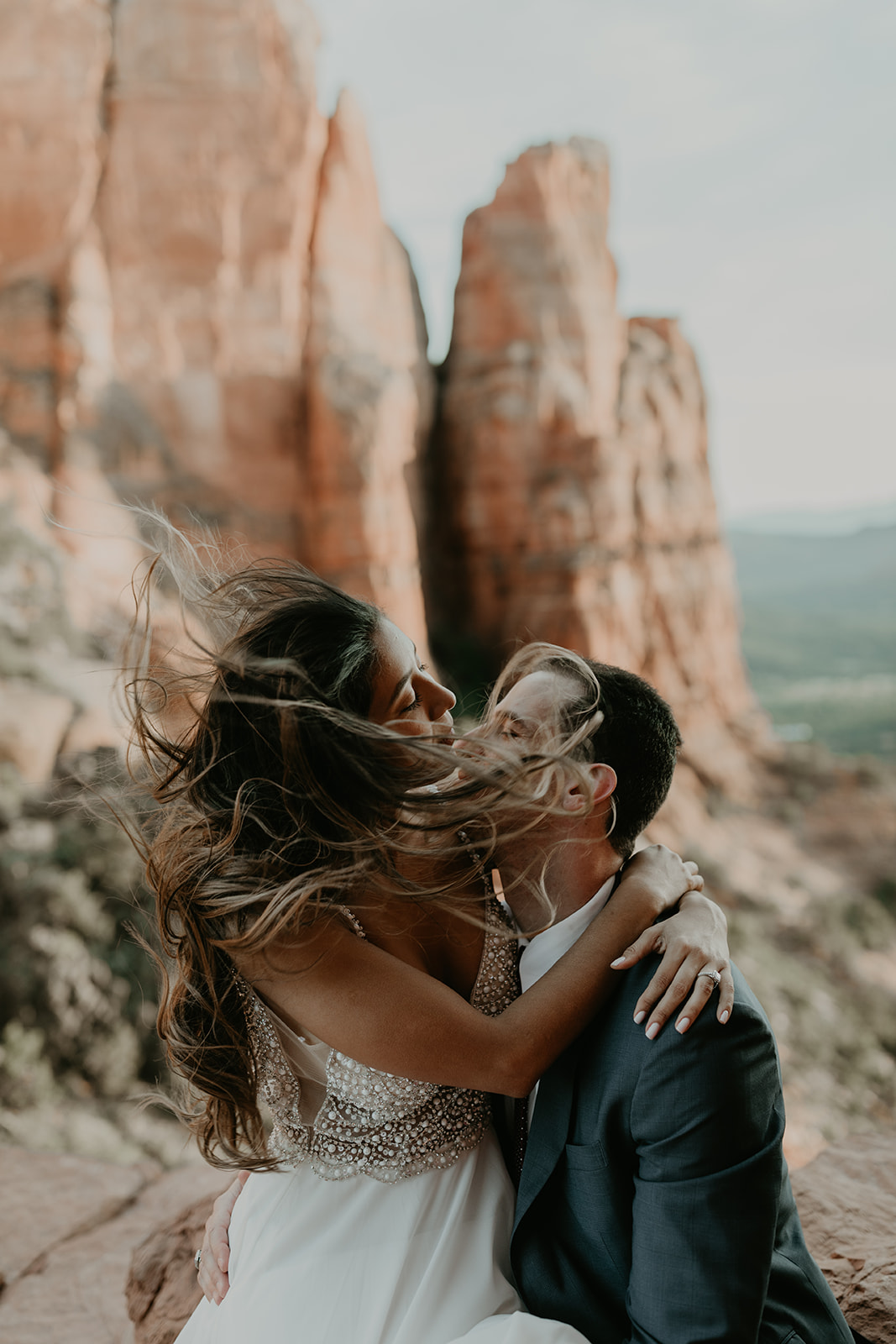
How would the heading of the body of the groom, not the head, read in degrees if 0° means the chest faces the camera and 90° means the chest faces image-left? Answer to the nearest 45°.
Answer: approximately 90°

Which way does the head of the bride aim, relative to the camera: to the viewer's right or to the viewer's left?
to the viewer's right
